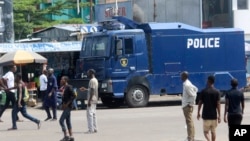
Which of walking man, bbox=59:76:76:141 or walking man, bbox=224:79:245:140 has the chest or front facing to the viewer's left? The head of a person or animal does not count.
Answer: walking man, bbox=59:76:76:141

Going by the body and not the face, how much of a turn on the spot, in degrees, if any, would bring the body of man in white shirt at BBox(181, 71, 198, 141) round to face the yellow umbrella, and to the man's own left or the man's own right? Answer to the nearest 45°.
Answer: approximately 45° to the man's own right

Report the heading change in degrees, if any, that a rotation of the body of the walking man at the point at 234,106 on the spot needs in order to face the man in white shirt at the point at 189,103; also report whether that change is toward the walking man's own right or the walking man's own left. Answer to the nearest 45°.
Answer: approximately 45° to the walking man's own left

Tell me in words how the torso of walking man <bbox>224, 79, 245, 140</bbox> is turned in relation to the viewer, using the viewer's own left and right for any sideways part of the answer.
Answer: facing away from the viewer

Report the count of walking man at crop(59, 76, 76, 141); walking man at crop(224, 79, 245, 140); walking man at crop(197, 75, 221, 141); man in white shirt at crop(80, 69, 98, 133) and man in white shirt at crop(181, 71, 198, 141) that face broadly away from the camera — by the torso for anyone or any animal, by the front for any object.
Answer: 2

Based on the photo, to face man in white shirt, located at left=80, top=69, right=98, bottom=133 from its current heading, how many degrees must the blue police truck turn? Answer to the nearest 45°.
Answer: approximately 45° to its left
